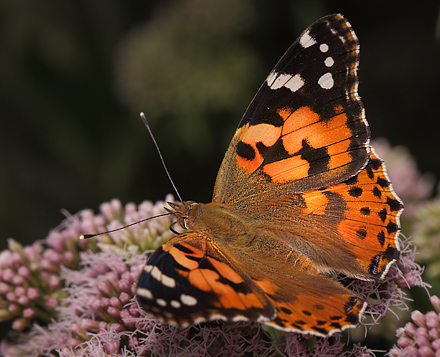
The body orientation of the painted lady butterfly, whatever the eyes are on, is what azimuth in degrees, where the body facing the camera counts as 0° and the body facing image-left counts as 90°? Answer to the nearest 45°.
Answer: approximately 90°
